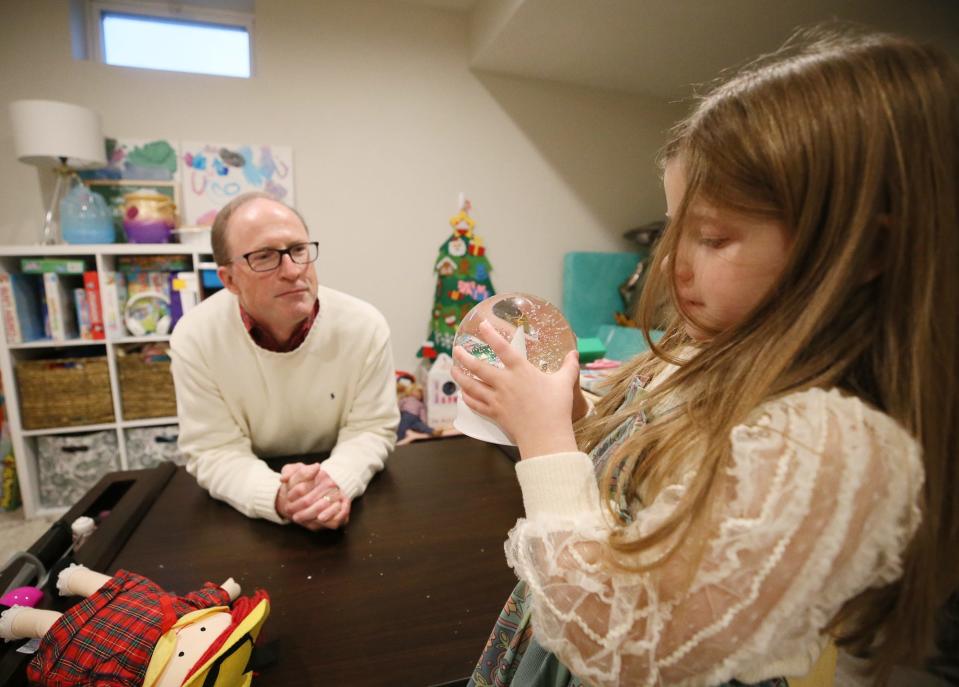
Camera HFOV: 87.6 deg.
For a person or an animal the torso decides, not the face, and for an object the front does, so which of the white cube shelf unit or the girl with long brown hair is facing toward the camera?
the white cube shelf unit

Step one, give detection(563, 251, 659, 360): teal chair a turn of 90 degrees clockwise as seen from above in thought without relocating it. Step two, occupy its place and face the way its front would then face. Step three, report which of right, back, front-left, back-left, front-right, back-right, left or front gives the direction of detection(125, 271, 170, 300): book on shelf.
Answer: front

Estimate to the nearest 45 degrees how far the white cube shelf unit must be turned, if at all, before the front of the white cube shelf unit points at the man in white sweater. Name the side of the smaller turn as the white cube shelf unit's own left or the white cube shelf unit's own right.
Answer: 0° — it already faces them

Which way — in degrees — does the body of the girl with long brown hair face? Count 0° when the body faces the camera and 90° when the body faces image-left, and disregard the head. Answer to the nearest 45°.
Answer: approximately 90°

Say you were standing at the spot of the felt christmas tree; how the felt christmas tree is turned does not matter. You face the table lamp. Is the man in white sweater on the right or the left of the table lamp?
left

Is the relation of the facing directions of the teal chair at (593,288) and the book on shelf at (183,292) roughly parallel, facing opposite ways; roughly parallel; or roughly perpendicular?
roughly parallel

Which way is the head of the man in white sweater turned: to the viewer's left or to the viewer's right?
to the viewer's right

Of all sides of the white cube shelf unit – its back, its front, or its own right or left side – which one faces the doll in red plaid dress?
front

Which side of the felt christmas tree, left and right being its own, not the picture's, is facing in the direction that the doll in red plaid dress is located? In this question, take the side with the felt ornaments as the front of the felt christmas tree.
front

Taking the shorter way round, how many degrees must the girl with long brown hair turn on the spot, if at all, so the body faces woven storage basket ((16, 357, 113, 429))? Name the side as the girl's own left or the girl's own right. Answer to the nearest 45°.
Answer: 0° — they already face it

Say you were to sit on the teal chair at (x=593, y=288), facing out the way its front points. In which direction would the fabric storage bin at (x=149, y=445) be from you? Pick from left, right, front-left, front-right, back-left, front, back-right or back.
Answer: right

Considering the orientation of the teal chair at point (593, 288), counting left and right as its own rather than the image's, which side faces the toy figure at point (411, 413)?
right

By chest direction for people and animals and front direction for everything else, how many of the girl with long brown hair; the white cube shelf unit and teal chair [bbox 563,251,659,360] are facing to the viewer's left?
1

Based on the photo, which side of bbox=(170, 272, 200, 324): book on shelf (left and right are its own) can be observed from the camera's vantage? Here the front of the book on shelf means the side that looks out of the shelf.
front

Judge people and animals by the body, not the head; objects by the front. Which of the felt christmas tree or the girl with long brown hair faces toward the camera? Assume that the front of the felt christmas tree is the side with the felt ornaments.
the felt christmas tree

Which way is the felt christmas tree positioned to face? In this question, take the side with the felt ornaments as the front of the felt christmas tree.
toward the camera

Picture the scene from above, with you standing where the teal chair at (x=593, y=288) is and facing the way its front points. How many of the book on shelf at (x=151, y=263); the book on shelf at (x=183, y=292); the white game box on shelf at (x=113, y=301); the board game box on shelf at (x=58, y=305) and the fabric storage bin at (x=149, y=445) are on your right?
5

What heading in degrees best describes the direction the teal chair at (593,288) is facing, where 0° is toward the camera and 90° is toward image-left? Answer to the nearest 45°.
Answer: approximately 315°

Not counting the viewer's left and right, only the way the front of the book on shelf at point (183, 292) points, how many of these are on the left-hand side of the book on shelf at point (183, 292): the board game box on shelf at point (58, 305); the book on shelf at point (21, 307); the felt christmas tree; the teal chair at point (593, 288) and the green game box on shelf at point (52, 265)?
2
